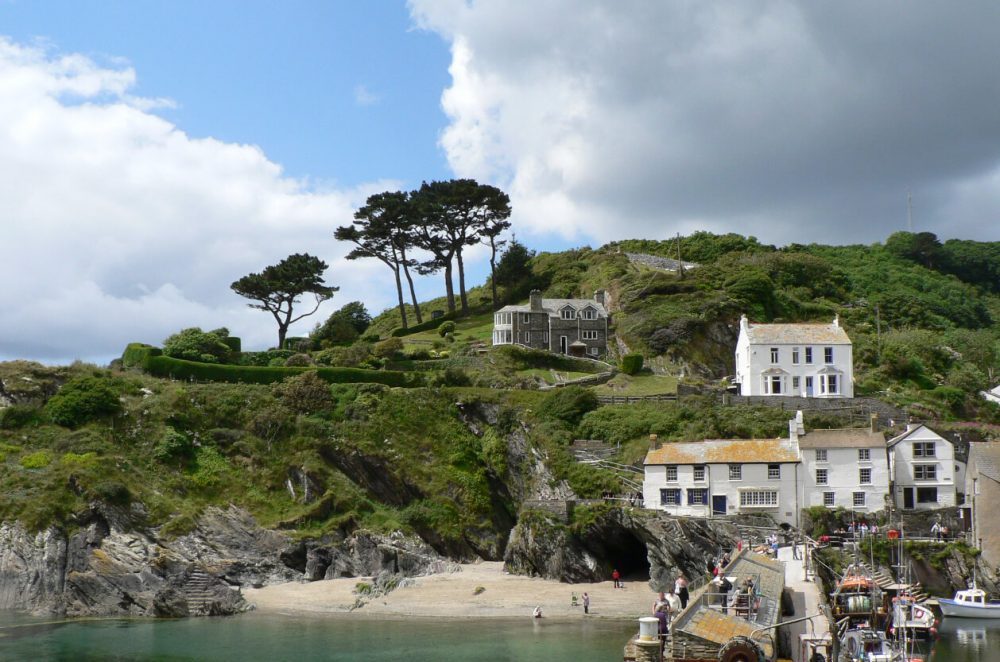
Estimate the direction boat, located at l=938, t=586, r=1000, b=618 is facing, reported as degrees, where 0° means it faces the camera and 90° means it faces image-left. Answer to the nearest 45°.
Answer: approximately 90°

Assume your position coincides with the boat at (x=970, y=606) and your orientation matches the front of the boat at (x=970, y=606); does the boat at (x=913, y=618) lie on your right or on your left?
on your left
